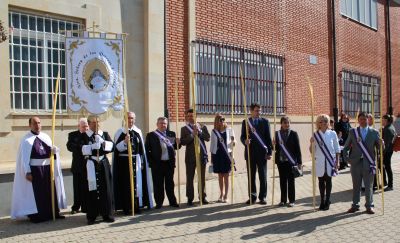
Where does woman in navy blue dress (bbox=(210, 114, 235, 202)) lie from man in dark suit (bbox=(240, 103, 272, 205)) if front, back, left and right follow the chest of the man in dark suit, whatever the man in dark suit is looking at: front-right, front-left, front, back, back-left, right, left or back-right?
right

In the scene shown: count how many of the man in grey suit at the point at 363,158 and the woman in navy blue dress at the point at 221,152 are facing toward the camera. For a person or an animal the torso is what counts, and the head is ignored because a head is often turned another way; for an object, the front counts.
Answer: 2

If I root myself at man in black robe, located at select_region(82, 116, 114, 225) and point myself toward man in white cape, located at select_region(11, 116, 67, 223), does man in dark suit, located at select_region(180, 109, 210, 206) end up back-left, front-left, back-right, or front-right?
back-right

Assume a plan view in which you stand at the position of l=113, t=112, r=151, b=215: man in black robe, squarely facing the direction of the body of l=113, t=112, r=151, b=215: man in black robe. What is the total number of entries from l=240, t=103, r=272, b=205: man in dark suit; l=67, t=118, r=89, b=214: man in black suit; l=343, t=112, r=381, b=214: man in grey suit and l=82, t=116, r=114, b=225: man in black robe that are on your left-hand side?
2
